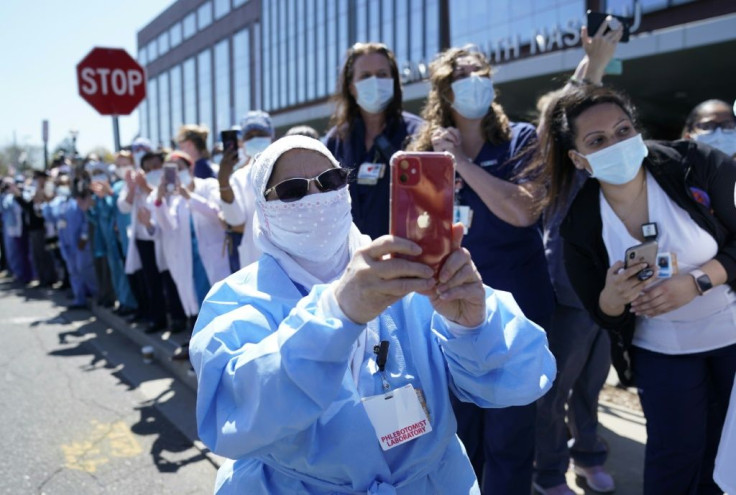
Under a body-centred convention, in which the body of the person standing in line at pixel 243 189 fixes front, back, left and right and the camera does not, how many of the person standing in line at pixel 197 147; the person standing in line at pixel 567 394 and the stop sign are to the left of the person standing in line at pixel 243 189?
1

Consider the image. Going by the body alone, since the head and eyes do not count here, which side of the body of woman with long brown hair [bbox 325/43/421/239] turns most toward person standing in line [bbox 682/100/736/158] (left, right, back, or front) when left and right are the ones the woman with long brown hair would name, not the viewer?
left

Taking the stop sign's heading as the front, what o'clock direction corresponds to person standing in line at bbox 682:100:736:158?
The person standing in line is roughly at 11 o'clock from the stop sign.

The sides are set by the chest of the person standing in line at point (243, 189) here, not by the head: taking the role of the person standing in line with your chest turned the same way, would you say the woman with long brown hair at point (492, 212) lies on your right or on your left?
on your left

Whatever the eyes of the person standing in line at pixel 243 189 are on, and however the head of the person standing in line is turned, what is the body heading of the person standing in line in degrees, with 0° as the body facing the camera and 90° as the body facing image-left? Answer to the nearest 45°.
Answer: approximately 45°

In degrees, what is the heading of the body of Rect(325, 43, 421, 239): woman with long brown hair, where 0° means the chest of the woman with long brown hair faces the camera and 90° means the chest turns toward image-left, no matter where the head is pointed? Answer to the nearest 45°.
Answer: approximately 0°

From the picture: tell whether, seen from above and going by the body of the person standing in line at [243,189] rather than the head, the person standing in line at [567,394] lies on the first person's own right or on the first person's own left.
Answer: on the first person's own left

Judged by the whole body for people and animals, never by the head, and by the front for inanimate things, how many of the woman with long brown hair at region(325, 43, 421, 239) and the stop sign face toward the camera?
2
